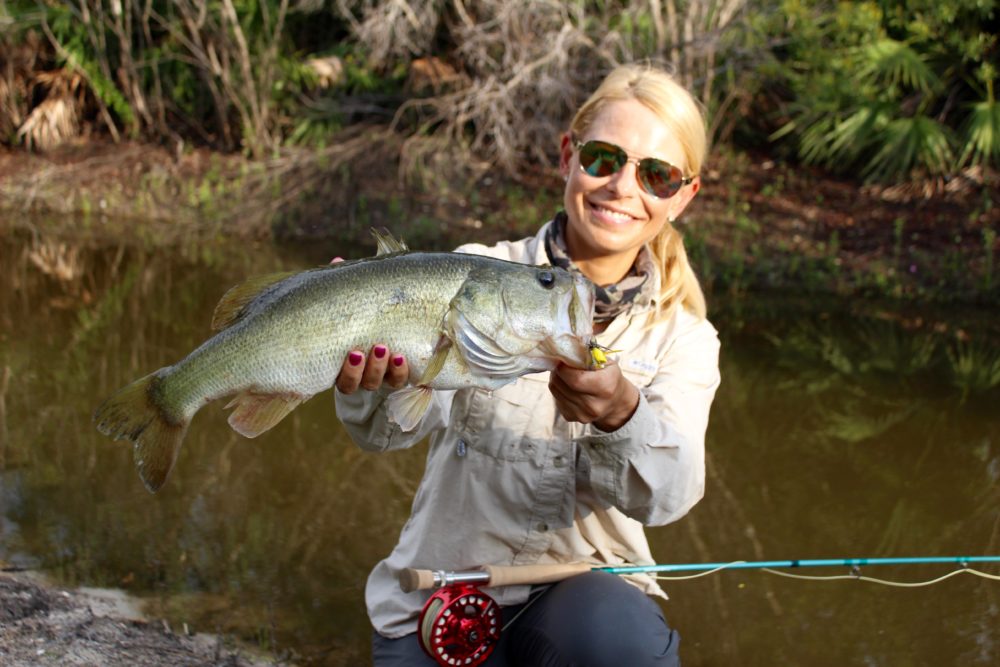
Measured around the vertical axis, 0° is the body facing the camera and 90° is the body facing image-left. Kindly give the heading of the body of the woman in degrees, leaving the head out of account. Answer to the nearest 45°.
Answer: approximately 0°
